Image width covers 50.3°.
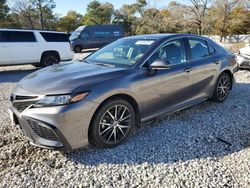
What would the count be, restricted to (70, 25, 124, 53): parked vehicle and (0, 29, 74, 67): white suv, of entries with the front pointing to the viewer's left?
2

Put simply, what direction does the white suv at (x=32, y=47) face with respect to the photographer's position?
facing to the left of the viewer

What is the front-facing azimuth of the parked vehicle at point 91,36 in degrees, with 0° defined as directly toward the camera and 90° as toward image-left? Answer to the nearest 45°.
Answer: approximately 90°

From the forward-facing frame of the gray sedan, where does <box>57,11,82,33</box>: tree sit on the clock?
The tree is roughly at 4 o'clock from the gray sedan.

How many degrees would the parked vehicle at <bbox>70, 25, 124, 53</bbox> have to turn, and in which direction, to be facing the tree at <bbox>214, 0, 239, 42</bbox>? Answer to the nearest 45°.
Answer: approximately 135° to its right

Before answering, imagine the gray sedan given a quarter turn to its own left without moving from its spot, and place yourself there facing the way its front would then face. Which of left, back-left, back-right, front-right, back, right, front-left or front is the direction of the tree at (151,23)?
back-left

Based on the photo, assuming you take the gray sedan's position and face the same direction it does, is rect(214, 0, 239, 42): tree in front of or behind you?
behind

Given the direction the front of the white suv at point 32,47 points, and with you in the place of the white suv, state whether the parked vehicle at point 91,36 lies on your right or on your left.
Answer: on your right

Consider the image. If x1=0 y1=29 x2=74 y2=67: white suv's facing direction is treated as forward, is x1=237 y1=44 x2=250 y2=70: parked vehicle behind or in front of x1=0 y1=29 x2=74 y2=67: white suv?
behind

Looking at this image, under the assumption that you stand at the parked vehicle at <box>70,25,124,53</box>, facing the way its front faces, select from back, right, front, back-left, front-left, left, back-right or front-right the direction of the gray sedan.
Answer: left

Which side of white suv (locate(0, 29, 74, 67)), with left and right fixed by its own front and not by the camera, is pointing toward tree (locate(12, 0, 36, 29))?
right

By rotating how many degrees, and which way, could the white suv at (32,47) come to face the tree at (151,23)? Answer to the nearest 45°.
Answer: approximately 135° to its right

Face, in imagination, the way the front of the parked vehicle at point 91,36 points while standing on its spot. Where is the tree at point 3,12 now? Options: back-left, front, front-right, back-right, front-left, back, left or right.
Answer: front-right
